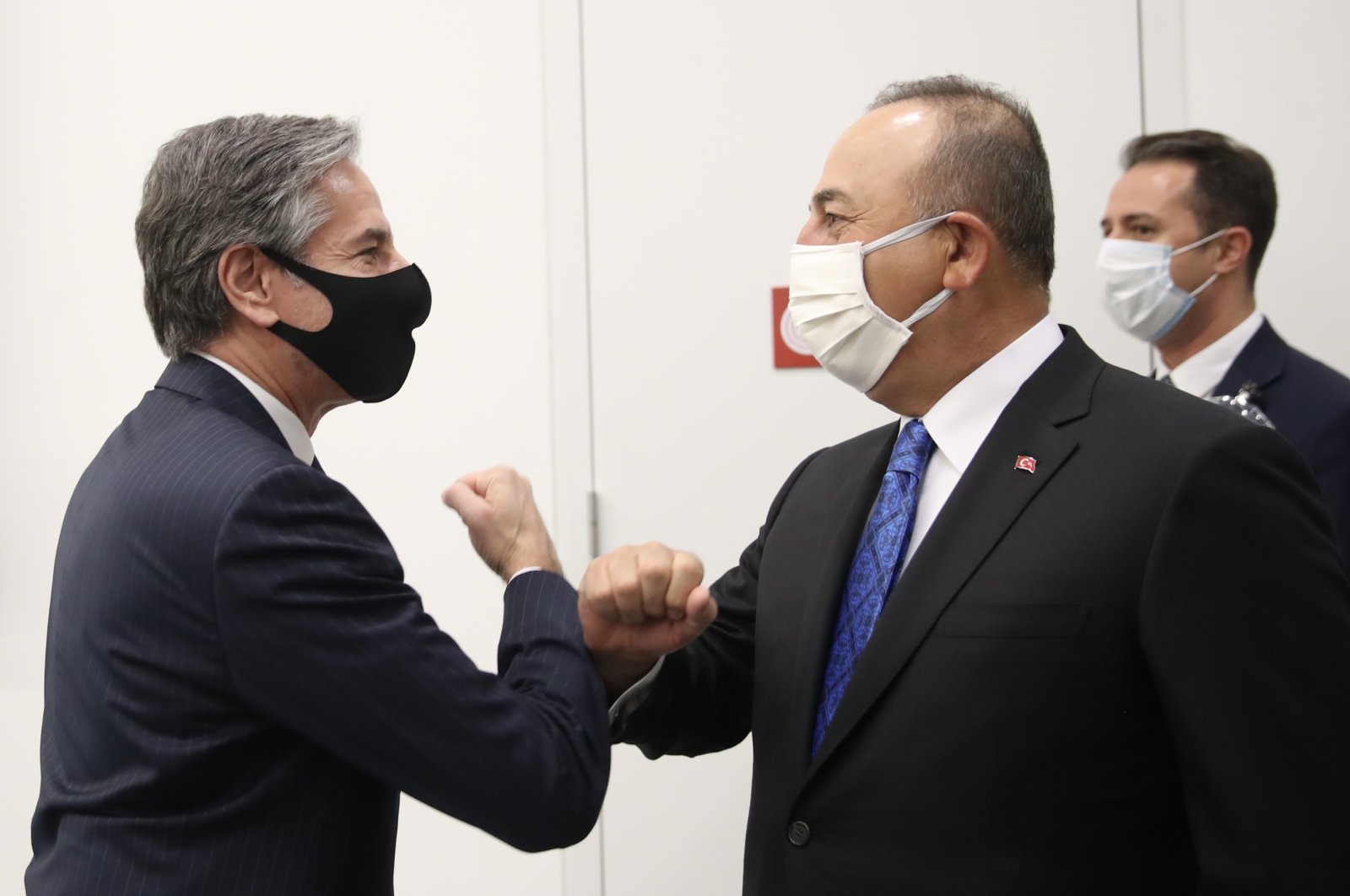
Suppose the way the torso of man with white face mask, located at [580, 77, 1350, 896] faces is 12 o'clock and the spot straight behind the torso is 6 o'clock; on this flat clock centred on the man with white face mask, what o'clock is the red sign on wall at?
The red sign on wall is roughly at 4 o'clock from the man with white face mask.

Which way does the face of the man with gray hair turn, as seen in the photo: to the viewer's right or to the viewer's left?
to the viewer's right

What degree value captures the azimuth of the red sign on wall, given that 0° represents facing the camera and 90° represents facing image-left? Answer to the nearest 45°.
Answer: approximately 0°

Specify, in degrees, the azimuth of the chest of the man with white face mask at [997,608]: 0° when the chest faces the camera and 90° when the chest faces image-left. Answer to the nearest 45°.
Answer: approximately 45°

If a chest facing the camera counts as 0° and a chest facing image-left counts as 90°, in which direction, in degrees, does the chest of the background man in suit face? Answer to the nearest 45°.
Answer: approximately 45°
